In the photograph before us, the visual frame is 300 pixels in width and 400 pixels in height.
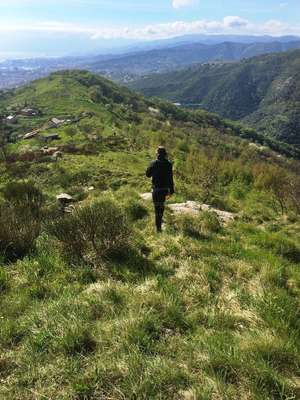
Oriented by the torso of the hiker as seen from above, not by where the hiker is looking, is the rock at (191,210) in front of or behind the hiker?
in front

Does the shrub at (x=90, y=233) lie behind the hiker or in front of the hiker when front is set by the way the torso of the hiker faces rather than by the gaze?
behind

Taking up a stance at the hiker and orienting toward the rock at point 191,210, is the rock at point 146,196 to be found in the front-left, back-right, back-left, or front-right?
front-left

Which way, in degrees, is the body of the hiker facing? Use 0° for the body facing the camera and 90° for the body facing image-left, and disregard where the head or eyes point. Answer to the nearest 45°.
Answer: approximately 180°

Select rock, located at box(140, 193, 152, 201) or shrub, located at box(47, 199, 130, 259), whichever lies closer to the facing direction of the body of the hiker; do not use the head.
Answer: the rock

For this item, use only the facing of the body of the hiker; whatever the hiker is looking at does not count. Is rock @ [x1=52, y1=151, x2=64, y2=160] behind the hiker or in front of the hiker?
in front

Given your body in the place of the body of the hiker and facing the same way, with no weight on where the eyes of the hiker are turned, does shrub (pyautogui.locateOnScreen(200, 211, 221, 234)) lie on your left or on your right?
on your right

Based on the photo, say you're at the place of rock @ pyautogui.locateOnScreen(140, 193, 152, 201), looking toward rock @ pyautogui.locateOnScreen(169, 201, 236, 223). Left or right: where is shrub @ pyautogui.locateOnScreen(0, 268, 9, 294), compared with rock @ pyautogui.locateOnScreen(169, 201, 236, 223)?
right

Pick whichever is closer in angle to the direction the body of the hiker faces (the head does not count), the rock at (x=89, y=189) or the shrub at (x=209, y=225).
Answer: the rock

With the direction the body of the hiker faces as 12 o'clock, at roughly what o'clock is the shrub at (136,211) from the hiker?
The shrub is roughly at 11 o'clock from the hiker.

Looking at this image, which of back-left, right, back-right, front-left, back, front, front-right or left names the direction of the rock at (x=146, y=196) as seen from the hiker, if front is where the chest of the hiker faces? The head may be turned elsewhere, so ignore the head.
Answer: front
